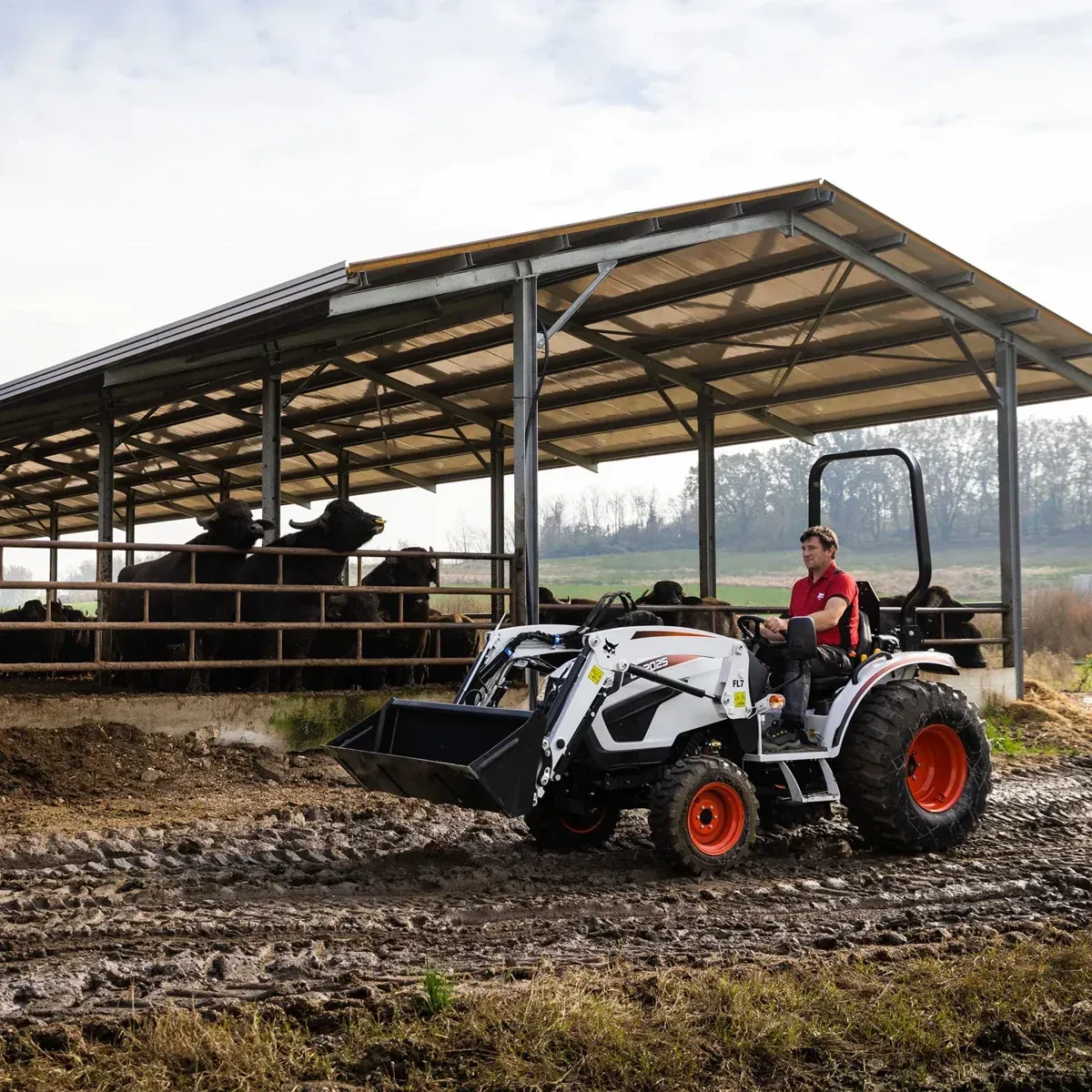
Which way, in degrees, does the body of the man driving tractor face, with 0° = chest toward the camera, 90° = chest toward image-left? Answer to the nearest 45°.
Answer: approximately 45°

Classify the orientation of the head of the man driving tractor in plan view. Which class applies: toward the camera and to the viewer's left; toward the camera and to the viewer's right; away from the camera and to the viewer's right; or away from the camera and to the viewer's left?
toward the camera and to the viewer's left

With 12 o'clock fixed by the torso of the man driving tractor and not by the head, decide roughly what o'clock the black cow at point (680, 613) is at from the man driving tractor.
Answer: The black cow is roughly at 4 o'clock from the man driving tractor.

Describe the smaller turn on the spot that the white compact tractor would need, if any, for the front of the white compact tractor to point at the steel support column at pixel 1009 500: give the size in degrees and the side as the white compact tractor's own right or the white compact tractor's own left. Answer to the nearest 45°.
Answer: approximately 180°

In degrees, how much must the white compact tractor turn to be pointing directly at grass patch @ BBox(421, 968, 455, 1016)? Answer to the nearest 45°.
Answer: approximately 45° to its left

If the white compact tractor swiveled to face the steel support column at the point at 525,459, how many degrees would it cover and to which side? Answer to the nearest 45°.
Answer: approximately 135° to its right

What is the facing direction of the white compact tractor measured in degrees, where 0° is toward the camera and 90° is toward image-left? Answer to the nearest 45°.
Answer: approximately 45°

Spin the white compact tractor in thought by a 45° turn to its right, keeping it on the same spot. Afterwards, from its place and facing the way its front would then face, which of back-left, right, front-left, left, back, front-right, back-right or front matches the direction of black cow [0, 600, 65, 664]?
front-right

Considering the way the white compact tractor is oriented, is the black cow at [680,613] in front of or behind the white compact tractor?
behind

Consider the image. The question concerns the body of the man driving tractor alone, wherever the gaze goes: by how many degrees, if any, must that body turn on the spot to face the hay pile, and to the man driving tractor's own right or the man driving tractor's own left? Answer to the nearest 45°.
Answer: approximately 135° to the man driving tractor's own right
